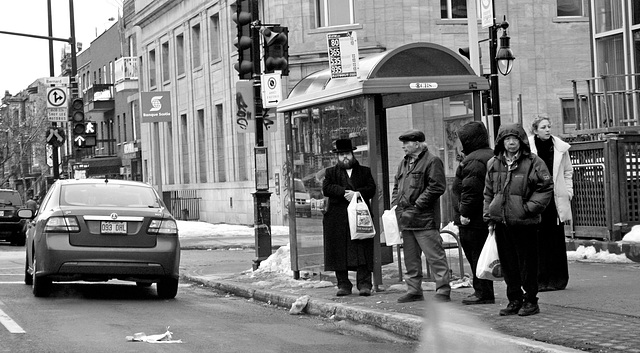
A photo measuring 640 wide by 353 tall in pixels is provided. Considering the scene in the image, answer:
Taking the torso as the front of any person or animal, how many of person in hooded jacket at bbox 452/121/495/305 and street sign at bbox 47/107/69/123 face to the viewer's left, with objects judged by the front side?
1

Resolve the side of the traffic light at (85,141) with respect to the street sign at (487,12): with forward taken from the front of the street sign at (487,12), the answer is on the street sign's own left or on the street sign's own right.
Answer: on the street sign's own right

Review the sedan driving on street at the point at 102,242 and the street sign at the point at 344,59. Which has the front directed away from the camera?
the sedan driving on street

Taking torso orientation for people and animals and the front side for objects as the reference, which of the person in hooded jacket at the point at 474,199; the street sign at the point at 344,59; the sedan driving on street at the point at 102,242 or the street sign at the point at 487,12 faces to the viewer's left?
the person in hooded jacket

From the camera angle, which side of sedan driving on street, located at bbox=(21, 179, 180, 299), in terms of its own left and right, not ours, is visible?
back
